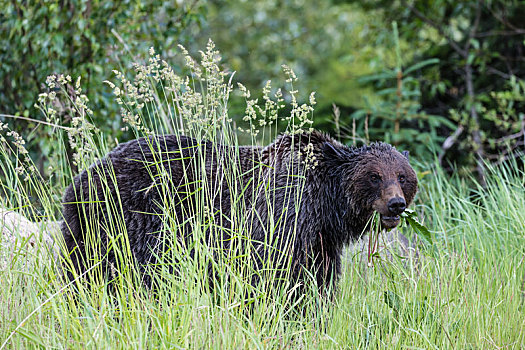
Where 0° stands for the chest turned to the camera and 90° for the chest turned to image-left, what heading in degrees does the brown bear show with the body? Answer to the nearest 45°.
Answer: approximately 270°
